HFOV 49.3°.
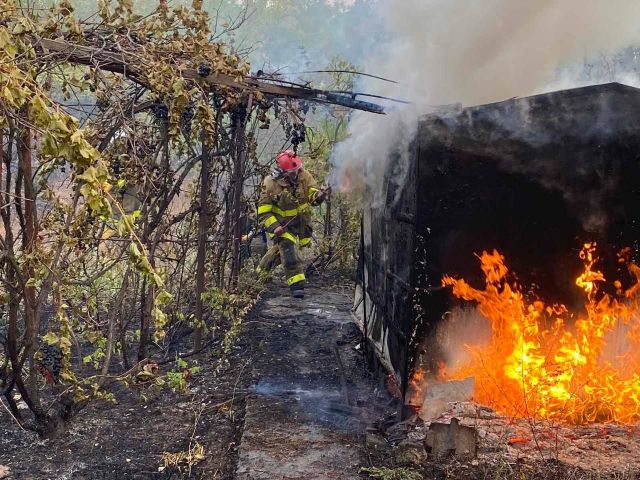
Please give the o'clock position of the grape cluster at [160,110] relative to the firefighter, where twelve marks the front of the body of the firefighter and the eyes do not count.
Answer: The grape cluster is roughly at 2 o'clock from the firefighter.

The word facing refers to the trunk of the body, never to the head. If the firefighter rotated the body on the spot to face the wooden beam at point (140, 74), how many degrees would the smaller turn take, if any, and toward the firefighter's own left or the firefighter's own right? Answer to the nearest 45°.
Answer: approximately 45° to the firefighter's own right

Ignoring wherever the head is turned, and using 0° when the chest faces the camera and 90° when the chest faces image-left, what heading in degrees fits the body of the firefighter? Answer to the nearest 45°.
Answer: approximately 315°

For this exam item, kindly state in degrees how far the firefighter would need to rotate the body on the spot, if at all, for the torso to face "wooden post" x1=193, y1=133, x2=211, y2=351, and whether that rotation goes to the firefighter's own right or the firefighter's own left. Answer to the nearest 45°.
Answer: approximately 45° to the firefighter's own right
